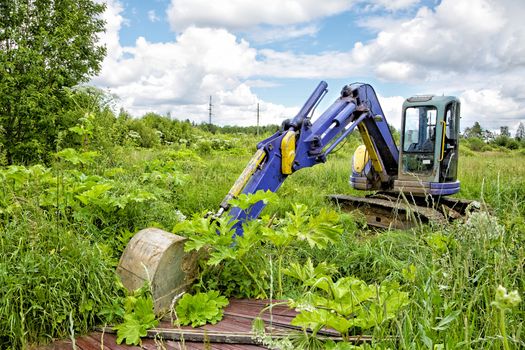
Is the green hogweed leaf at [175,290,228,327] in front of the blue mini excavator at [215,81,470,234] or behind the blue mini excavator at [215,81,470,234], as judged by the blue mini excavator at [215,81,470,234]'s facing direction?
in front

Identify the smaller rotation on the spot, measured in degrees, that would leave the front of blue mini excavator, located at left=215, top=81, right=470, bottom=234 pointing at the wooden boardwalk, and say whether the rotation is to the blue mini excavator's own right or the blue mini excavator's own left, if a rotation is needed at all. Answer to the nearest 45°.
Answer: approximately 45° to the blue mini excavator's own left

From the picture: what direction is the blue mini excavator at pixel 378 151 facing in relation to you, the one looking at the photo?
facing the viewer and to the left of the viewer
